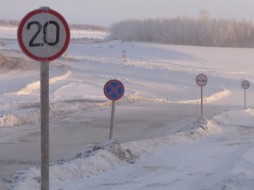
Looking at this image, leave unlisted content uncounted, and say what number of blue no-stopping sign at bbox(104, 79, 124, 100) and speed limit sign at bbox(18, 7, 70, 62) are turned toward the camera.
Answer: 2

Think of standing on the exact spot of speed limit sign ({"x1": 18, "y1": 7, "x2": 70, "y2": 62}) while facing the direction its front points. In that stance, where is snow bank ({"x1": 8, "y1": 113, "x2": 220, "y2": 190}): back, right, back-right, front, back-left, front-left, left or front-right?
back

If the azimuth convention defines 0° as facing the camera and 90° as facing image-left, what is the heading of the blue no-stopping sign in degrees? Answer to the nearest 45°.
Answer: approximately 0°

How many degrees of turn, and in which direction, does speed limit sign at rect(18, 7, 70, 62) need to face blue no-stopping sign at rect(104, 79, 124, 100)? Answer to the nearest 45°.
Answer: approximately 180°

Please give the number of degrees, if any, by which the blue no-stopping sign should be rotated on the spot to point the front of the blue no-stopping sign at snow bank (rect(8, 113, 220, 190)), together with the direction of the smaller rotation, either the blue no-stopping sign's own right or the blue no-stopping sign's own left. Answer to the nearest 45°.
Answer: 0° — it already faces it

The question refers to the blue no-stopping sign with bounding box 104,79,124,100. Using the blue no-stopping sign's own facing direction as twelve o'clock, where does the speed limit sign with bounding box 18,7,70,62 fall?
The speed limit sign is roughly at 12 o'clock from the blue no-stopping sign.
